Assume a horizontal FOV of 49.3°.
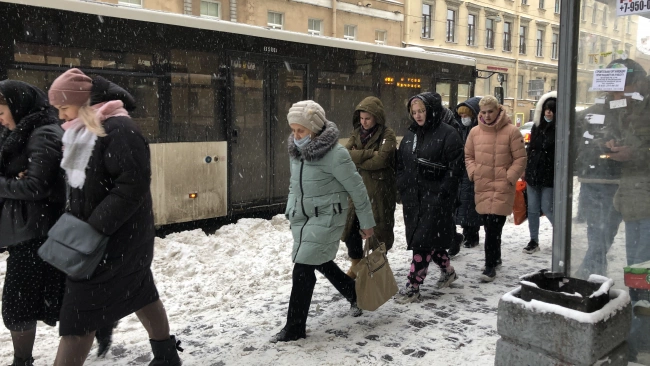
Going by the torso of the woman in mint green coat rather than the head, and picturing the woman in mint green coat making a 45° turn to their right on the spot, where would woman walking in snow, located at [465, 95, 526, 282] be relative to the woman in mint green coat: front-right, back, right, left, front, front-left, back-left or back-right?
back-right

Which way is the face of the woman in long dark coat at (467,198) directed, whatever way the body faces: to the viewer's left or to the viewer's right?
to the viewer's left

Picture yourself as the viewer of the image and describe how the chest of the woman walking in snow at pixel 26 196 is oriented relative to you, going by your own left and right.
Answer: facing to the left of the viewer

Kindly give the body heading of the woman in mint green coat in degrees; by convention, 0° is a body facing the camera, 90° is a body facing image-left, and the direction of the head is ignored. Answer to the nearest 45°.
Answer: approximately 45°

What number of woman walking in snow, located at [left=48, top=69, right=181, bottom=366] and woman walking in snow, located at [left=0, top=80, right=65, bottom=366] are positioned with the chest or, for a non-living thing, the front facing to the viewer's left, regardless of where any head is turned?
2

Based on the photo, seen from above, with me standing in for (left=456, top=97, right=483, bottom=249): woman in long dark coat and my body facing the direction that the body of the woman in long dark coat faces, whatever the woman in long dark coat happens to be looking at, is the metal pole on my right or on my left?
on my left

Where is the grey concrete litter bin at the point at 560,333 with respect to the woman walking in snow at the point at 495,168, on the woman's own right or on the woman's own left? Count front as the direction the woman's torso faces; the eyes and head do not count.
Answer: on the woman's own left
